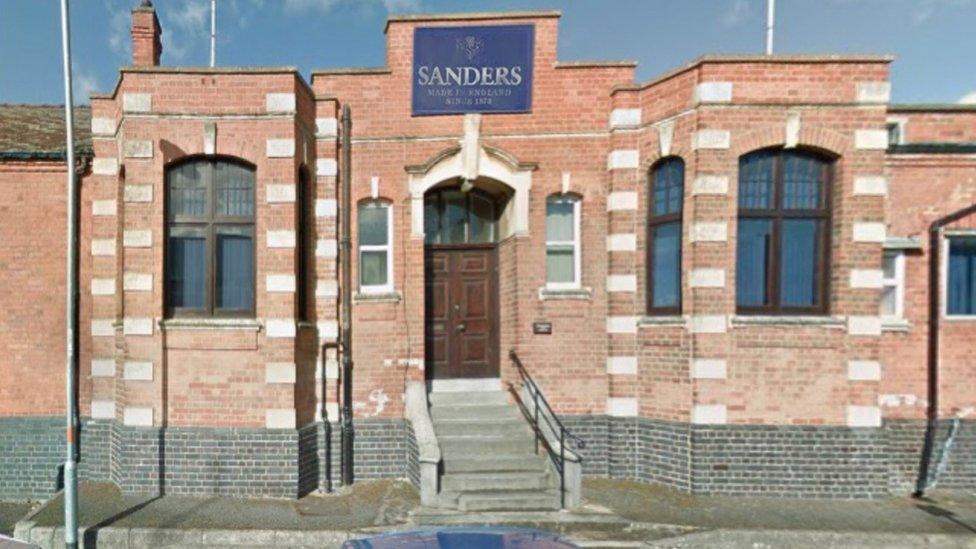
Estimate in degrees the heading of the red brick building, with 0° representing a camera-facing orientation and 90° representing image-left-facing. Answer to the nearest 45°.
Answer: approximately 0°
